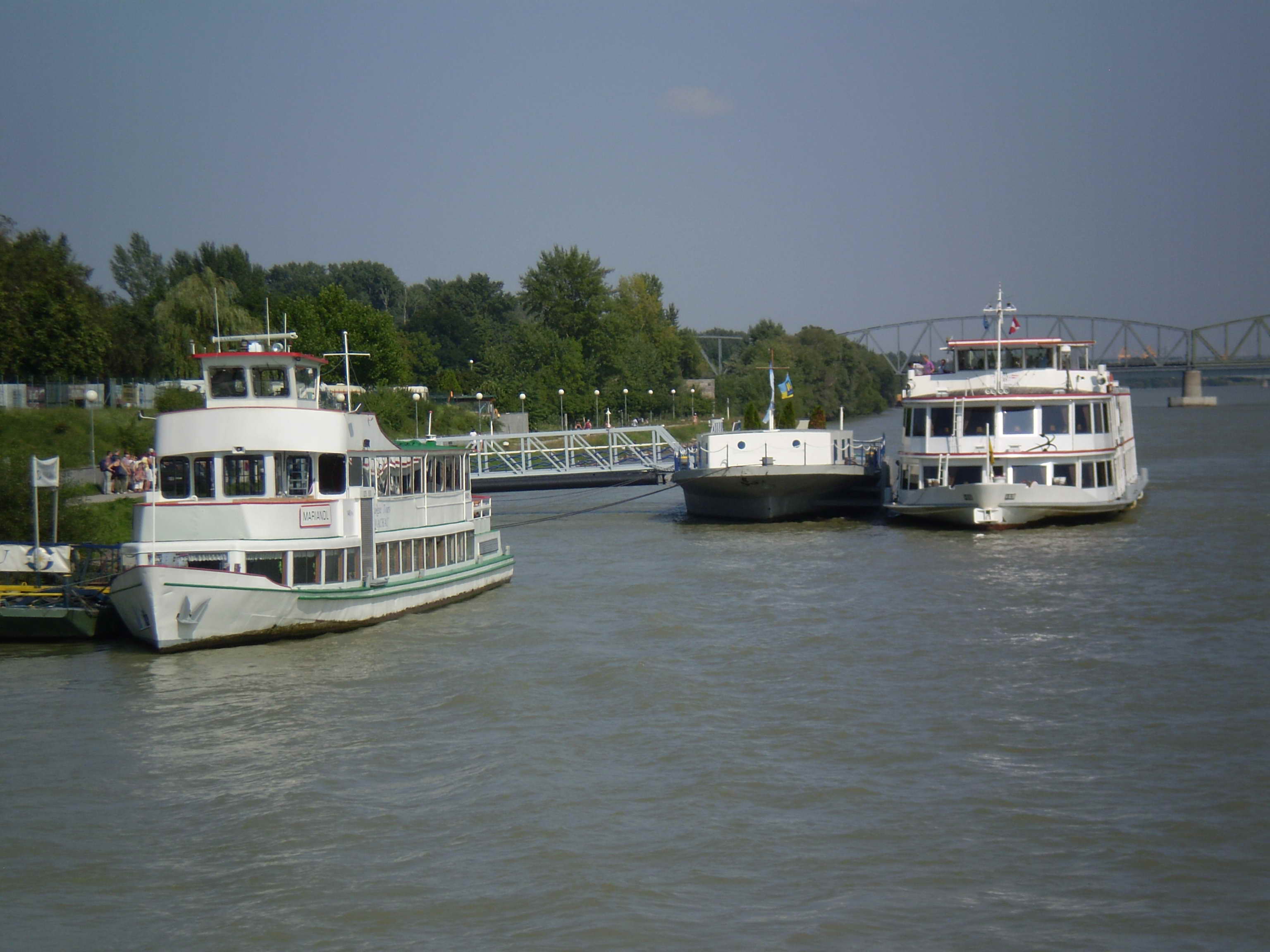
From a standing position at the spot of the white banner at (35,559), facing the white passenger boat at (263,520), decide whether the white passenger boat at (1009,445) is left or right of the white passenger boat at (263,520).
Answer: left

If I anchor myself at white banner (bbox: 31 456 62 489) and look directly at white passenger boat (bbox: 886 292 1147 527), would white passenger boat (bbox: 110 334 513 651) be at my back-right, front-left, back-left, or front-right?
front-right

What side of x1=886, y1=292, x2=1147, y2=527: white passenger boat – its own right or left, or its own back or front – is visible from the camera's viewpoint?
front

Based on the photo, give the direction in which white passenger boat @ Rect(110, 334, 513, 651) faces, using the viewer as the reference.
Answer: facing the viewer and to the left of the viewer

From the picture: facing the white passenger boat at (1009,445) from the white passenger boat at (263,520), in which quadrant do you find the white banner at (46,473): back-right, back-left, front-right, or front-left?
back-left

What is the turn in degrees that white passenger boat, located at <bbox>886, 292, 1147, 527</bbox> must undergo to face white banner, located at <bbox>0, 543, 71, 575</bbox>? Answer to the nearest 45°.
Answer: approximately 45° to its right

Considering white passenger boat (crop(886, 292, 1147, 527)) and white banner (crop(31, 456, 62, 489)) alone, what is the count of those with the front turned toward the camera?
2

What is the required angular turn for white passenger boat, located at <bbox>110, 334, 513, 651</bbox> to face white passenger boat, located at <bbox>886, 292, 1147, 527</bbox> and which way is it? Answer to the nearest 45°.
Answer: approximately 180°

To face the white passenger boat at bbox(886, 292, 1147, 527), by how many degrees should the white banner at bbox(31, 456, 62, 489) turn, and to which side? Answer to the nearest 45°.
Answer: approximately 90° to its left

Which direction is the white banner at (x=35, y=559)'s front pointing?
toward the camera

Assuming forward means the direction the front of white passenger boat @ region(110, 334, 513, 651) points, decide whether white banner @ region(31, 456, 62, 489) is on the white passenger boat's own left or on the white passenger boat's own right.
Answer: on the white passenger boat's own right

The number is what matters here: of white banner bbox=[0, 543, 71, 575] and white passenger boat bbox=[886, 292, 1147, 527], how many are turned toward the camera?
2

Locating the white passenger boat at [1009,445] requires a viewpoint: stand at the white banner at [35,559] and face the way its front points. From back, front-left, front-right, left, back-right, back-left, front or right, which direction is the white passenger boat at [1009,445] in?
left
